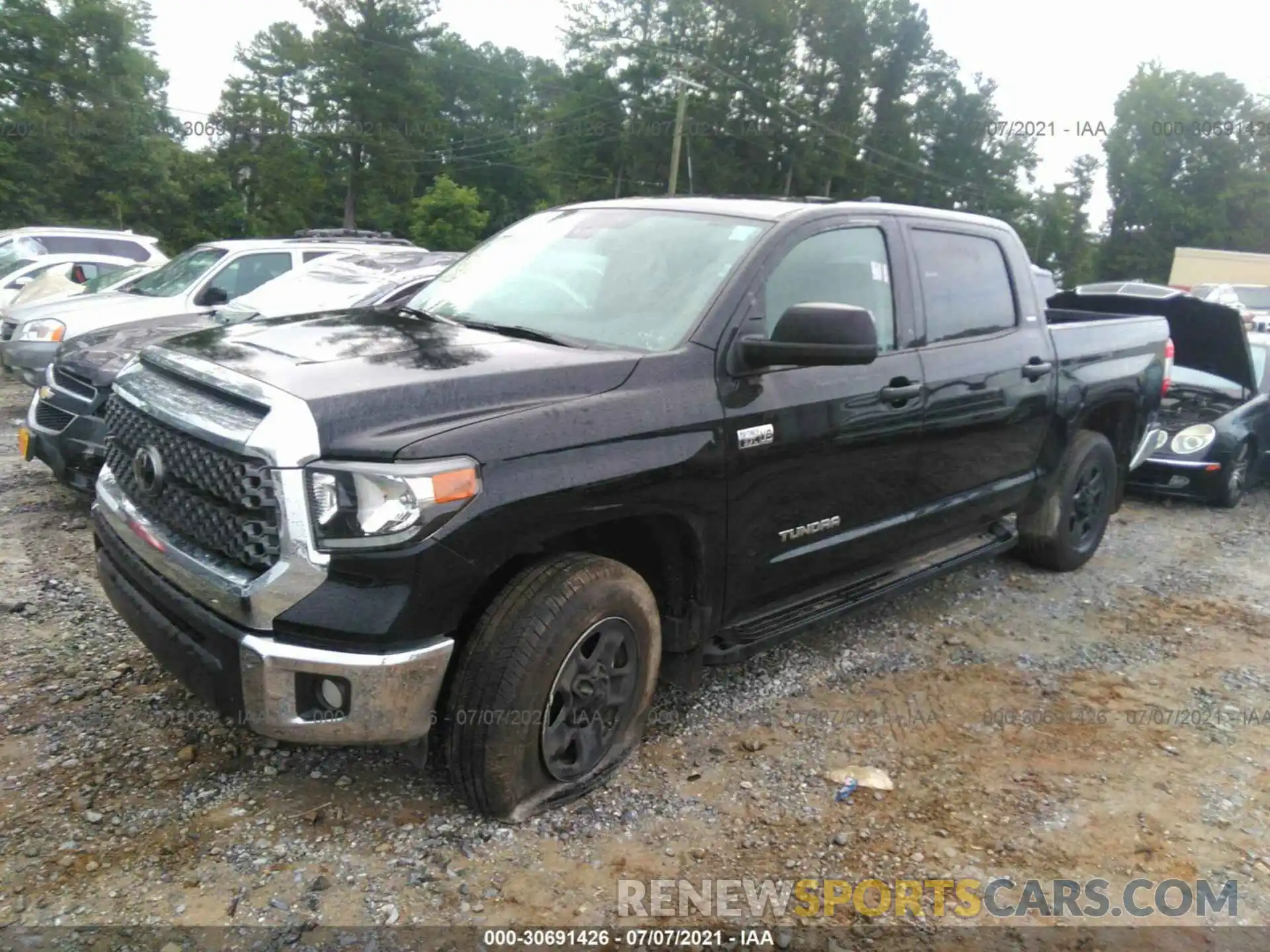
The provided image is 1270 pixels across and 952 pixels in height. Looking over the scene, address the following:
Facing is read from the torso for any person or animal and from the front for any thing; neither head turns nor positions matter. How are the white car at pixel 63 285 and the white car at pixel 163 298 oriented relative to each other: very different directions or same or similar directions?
same or similar directions

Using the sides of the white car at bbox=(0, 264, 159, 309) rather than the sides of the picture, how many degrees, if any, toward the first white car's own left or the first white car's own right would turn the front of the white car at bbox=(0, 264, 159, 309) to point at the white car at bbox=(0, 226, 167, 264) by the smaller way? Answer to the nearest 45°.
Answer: approximately 135° to the first white car's own right

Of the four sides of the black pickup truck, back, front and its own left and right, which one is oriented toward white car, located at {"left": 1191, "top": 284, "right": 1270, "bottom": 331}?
back

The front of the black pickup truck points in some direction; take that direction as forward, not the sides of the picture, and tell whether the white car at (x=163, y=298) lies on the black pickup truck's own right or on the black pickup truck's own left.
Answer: on the black pickup truck's own right

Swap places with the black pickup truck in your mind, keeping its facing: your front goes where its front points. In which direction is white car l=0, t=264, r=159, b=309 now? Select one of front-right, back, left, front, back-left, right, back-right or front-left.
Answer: right

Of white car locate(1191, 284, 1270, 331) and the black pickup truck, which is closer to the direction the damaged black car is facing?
the black pickup truck

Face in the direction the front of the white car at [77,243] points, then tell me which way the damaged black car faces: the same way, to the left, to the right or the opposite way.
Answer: the same way

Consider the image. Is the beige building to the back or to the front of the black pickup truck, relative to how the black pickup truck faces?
to the back

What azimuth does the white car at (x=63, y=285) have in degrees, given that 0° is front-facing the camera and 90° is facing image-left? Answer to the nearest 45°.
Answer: approximately 45°

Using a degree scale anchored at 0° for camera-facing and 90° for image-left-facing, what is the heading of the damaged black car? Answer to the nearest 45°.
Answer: approximately 45°

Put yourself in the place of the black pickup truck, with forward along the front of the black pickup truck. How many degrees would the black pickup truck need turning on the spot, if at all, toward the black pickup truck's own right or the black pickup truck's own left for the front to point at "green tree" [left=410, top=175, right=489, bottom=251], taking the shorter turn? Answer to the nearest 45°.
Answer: approximately 135° to the black pickup truck's own right

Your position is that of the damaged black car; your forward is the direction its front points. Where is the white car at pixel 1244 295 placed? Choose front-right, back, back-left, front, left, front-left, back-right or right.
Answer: back-right

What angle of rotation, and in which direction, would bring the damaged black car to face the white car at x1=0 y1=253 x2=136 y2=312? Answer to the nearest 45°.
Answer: approximately 45° to its right

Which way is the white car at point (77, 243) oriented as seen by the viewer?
to the viewer's left

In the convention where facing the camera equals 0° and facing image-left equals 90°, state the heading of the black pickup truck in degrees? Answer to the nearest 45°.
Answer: approximately 45°

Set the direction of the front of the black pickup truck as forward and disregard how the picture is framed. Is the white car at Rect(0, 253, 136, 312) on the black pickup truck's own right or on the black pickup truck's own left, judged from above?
on the black pickup truck's own right

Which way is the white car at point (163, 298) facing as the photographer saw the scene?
facing the viewer and to the left of the viewer
